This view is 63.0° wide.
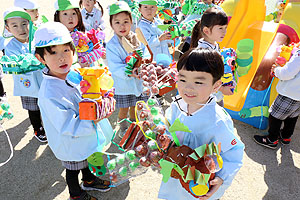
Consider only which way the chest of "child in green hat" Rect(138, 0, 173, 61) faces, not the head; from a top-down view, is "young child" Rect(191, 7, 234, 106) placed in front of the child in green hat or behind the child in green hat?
in front

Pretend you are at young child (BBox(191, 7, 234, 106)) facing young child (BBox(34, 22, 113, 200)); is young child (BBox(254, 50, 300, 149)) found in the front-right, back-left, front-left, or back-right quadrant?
back-left

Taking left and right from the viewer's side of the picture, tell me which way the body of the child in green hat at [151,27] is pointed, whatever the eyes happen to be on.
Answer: facing the viewer and to the right of the viewer

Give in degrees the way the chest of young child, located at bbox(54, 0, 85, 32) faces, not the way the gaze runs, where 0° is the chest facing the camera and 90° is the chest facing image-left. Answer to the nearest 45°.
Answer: approximately 0°

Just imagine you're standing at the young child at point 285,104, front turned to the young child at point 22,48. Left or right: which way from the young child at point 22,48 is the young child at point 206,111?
left

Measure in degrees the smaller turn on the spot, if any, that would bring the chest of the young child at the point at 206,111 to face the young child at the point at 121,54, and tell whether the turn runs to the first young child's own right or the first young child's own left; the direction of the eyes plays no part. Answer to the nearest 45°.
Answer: approximately 90° to the first young child's own right

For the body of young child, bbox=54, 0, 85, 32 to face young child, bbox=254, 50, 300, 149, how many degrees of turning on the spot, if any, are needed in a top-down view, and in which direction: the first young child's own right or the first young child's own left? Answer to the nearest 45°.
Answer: approximately 45° to the first young child's own left

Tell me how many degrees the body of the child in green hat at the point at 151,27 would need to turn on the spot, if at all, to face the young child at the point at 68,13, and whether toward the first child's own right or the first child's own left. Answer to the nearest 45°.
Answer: approximately 90° to the first child's own right

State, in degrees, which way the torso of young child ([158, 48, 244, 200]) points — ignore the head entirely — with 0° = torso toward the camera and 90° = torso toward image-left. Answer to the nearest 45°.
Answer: approximately 45°

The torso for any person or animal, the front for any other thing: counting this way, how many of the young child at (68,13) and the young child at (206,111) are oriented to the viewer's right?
0

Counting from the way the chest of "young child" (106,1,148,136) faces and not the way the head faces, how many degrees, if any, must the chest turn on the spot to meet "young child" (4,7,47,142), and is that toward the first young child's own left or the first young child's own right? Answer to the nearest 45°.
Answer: approximately 135° to the first young child's own right
